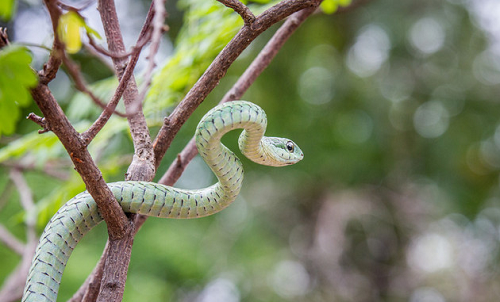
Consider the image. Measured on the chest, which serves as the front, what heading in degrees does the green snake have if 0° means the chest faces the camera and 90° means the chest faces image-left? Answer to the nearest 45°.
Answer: approximately 270°
